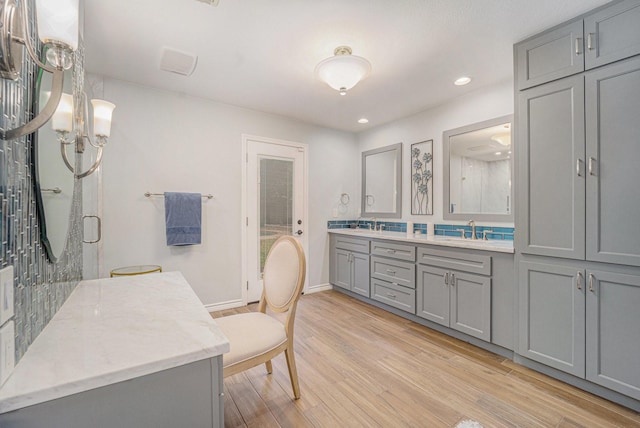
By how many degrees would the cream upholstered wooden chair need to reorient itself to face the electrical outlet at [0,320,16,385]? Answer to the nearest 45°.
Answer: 0° — it already faces it

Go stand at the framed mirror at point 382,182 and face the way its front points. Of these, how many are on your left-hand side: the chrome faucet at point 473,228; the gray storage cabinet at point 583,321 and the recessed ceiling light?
3

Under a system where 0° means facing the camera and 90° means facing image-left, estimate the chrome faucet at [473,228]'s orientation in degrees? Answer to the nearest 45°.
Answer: approximately 45°

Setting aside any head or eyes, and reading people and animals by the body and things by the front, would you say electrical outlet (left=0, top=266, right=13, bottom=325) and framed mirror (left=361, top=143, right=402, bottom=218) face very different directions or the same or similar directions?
very different directions

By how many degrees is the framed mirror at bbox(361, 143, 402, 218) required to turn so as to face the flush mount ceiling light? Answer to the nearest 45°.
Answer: approximately 45° to its left

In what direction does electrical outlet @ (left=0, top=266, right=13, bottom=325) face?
to the viewer's right

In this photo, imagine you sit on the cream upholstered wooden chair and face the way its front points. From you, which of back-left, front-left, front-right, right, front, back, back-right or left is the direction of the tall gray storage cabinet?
back-left

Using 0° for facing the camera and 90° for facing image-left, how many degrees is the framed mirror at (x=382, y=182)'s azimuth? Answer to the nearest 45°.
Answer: approximately 45°

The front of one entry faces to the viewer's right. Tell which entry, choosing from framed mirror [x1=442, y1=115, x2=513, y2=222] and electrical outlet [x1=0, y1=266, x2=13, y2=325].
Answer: the electrical outlet
